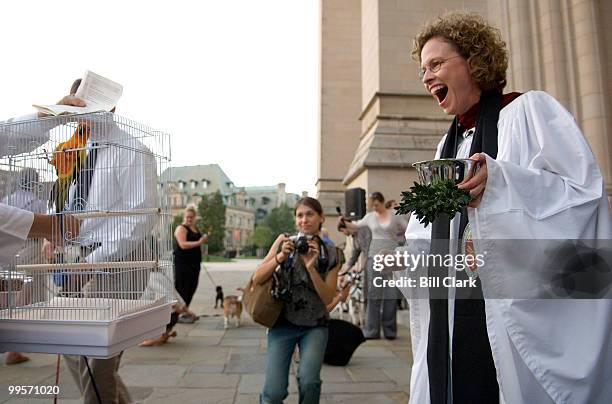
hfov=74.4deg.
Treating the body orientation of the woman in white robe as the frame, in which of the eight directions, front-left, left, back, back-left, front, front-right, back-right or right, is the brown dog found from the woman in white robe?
right

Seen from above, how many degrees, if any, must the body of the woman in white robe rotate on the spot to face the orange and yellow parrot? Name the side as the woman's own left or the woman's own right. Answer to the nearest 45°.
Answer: approximately 45° to the woman's own right

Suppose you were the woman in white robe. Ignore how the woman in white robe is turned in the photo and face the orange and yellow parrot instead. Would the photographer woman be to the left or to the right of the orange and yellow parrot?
right

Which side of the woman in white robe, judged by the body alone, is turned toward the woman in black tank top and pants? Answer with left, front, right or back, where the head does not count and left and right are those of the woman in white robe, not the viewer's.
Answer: right

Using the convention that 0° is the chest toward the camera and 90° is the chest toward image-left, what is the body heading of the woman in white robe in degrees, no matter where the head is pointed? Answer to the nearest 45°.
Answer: approximately 45°

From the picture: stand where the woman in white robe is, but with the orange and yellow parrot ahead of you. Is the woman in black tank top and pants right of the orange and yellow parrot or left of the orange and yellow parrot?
right

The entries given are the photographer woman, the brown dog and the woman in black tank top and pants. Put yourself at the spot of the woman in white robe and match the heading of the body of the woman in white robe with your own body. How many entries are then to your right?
3

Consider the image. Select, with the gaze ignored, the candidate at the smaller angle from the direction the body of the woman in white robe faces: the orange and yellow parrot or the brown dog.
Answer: the orange and yellow parrot

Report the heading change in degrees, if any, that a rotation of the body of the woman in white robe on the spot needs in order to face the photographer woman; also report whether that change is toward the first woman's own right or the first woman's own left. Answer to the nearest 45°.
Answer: approximately 90° to the first woman's own right
